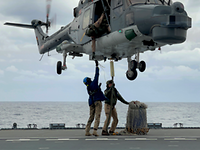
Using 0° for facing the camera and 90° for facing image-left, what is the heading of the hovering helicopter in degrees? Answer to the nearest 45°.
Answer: approximately 315°
